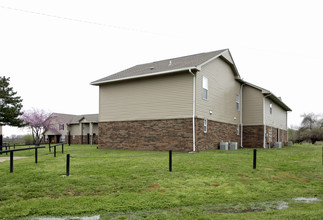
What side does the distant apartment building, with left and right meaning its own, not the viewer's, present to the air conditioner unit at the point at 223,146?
front

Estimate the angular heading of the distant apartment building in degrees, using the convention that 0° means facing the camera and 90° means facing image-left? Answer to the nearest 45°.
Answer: approximately 0°
